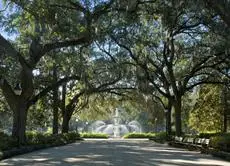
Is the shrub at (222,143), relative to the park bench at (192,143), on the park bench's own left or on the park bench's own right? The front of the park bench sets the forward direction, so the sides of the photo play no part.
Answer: on the park bench's own left

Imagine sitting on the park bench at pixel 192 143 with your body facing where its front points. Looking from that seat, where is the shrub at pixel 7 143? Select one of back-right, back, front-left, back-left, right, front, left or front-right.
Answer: front

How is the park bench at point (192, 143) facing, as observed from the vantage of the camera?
facing the viewer and to the left of the viewer

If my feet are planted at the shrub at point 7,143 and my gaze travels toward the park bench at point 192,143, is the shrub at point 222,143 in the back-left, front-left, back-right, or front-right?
front-right
